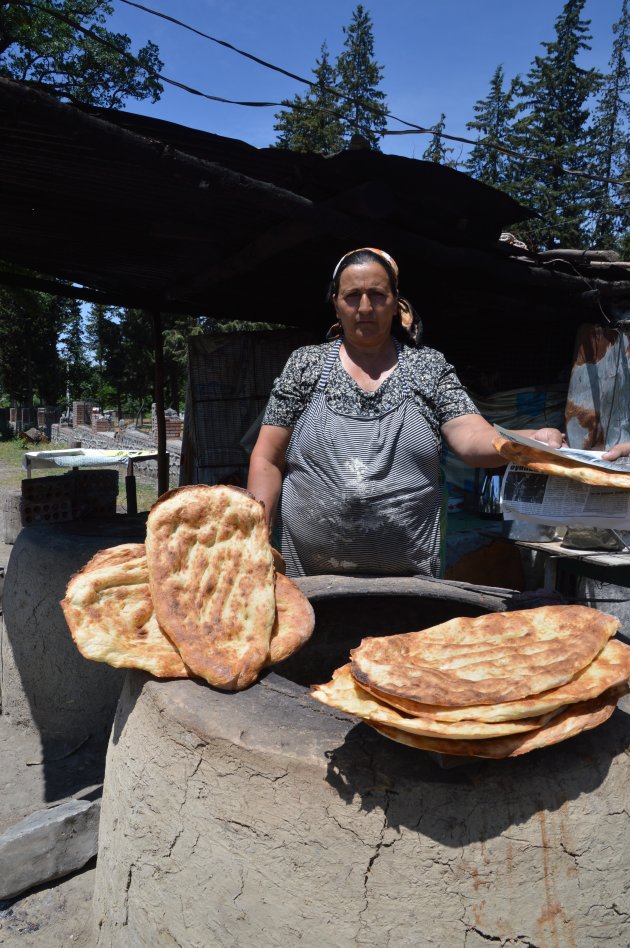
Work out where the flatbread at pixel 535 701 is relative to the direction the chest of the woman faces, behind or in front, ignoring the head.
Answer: in front

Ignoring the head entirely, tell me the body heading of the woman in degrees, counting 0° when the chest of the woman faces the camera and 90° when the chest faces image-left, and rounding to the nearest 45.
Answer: approximately 0°

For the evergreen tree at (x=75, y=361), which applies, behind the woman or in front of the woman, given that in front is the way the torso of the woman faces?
behind

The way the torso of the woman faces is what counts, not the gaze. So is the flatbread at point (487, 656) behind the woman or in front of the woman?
in front

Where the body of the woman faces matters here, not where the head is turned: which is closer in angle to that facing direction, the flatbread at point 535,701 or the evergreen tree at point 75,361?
the flatbread

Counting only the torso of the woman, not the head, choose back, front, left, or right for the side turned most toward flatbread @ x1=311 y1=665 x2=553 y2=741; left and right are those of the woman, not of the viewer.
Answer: front

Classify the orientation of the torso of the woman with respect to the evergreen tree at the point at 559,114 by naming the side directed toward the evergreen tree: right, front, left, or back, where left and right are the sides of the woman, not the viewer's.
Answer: back

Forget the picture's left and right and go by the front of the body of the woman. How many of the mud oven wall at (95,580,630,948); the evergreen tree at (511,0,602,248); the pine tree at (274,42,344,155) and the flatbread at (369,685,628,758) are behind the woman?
2

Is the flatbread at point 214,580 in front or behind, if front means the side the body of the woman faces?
in front

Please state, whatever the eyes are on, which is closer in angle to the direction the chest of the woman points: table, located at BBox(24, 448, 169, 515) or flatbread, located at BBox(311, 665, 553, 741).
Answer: the flatbread

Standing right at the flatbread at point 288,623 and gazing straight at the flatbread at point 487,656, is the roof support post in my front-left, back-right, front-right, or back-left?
back-left

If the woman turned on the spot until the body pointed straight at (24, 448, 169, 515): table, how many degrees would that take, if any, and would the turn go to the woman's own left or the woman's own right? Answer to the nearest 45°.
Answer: approximately 135° to the woman's own right

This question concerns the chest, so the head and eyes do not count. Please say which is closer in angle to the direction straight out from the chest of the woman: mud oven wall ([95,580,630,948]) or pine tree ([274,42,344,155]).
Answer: the mud oven wall

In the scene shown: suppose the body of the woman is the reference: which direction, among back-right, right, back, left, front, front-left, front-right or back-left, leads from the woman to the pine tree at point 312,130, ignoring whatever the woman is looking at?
back

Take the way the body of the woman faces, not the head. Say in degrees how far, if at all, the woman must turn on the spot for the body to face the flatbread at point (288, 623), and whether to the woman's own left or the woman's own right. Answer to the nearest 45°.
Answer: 0° — they already face it
